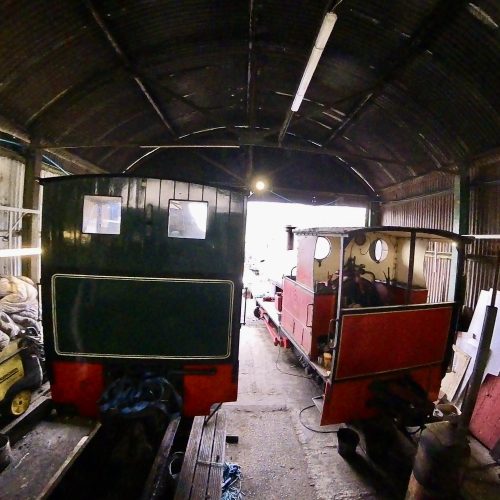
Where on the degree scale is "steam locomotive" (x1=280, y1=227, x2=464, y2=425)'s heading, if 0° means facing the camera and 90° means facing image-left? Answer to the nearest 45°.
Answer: approximately 135°

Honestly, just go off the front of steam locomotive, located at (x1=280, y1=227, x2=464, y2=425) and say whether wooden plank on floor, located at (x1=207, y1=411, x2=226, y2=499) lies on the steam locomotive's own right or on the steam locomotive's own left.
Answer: on the steam locomotive's own left

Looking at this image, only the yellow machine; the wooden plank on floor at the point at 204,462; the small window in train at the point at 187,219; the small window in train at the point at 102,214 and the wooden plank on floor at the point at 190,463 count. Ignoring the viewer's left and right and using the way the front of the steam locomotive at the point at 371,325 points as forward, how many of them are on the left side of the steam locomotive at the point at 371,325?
5

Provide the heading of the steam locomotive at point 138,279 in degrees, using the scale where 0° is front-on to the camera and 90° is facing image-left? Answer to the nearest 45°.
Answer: approximately 180°

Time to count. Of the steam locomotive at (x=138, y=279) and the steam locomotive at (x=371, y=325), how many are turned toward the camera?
0

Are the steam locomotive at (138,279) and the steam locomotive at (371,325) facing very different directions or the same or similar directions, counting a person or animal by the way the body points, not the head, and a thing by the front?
same or similar directions

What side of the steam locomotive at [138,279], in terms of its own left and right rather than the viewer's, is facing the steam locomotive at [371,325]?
right

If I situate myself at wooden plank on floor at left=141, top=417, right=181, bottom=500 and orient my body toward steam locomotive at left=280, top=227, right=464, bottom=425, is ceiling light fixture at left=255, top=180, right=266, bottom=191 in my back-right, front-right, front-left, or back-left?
front-left

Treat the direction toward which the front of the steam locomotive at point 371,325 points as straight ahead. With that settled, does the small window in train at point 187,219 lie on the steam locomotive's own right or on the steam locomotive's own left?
on the steam locomotive's own left

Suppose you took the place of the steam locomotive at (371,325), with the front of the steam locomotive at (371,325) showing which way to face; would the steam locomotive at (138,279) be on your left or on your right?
on your left
